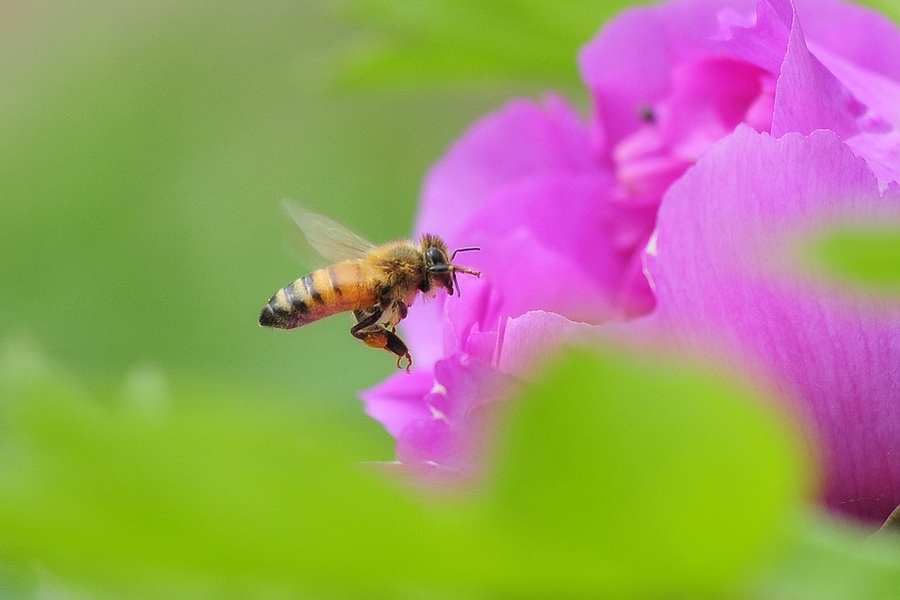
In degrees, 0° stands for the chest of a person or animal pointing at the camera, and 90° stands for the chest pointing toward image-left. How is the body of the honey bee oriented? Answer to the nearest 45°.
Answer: approximately 270°

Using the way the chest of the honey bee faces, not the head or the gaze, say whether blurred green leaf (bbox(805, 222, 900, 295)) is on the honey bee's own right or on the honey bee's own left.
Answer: on the honey bee's own right
